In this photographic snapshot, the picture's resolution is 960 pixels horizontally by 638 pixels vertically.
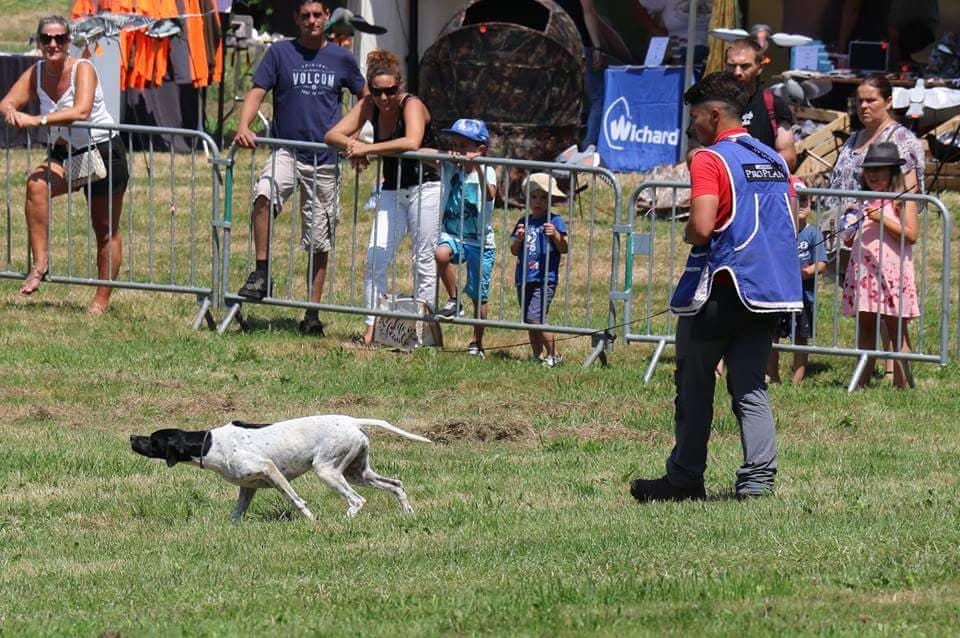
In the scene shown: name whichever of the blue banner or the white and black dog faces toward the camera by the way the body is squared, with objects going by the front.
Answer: the blue banner

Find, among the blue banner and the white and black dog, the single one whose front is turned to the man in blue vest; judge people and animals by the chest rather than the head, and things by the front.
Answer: the blue banner

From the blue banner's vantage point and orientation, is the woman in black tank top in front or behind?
in front

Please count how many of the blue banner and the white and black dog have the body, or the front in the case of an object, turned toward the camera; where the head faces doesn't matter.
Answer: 1

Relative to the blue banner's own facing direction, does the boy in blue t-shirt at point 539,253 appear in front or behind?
in front

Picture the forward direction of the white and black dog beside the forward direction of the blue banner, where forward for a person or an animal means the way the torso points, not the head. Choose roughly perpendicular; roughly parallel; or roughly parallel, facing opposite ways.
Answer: roughly perpendicular

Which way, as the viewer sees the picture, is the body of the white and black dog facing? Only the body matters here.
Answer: to the viewer's left

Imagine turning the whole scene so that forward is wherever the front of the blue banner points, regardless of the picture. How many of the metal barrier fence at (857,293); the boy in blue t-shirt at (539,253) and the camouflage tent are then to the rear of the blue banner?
0

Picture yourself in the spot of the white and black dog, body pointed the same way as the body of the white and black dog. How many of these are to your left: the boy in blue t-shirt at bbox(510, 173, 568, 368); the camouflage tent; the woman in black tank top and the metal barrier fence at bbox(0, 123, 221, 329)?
0

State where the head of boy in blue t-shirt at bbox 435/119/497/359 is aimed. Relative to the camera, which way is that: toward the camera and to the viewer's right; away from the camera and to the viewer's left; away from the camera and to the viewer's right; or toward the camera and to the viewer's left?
toward the camera and to the viewer's left

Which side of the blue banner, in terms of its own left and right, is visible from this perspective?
front

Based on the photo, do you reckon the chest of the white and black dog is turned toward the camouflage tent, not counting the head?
no

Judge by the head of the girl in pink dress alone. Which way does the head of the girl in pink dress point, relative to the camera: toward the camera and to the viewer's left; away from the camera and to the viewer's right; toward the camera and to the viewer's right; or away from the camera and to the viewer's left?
toward the camera and to the viewer's left

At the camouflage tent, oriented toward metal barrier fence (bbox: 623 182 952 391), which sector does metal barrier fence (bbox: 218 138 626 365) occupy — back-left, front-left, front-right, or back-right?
front-right

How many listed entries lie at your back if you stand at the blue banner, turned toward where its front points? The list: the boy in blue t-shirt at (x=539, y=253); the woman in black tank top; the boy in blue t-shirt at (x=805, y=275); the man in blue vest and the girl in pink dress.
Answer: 0

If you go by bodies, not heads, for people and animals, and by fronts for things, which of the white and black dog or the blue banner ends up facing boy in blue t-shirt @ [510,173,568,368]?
the blue banner

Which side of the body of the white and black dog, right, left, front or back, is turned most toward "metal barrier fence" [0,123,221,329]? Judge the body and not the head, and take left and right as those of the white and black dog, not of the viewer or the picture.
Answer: right

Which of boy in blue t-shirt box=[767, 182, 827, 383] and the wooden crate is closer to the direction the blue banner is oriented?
the boy in blue t-shirt
